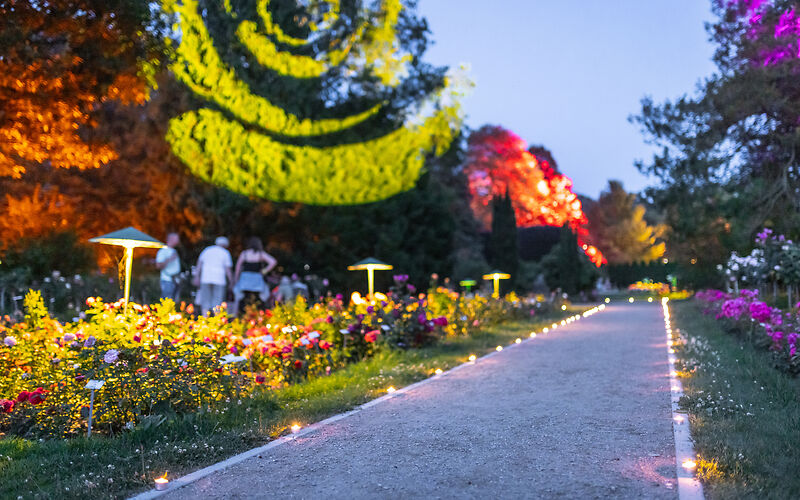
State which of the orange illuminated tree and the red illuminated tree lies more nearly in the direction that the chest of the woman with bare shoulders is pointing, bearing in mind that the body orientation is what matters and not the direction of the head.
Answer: the red illuminated tree

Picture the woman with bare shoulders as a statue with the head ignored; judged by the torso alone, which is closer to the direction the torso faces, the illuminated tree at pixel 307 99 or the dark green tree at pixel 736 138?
the illuminated tree

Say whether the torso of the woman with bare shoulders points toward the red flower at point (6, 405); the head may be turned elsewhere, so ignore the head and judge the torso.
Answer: no

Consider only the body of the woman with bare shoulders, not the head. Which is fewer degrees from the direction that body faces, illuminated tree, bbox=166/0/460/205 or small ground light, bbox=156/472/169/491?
the illuminated tree

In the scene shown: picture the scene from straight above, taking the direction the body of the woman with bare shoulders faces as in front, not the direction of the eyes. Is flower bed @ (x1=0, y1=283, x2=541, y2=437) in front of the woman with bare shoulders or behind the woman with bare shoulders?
behind

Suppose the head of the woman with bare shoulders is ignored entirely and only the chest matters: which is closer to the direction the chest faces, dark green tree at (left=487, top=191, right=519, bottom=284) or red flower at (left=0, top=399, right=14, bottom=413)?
the dark green tree

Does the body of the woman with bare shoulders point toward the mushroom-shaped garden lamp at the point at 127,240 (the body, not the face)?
no

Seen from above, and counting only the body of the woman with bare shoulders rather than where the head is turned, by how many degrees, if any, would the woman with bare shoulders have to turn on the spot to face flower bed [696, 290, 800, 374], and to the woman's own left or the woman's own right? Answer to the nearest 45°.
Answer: approximately 135° to the woman's own right

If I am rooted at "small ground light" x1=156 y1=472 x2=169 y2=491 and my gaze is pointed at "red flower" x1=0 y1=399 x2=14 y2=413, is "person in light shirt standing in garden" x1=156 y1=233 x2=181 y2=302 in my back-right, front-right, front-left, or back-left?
front-right

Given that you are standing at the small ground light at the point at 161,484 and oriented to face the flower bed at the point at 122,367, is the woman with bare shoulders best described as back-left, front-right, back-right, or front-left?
front-right

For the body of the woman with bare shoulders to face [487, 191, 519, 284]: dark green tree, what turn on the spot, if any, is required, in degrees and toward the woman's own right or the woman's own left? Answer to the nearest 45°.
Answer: approximately 45° to the woman's own right

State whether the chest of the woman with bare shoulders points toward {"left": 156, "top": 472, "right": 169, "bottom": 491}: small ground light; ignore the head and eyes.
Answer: no

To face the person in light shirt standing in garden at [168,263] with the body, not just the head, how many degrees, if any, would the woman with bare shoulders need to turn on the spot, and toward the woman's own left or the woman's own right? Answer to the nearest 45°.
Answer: approximately 135° to the woman's own left

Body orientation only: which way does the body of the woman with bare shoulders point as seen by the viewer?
away from the camera
